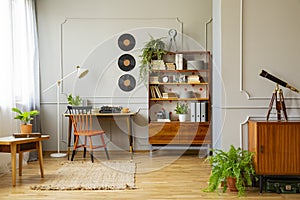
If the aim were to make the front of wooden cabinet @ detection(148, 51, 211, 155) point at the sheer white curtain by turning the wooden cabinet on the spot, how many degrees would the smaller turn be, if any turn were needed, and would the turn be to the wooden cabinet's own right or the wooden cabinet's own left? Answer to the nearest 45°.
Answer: approximately 45° to the wooden cabinet's own right

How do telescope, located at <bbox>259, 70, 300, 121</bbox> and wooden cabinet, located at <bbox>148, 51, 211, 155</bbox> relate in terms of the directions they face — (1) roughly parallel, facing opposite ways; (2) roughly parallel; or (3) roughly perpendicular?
roughly perpendicular

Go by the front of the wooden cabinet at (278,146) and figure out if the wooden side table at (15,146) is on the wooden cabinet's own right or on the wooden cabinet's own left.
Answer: on the wooden cabinet's own right

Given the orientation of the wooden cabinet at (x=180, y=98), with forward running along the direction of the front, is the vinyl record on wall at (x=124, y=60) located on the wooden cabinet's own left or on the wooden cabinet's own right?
on the wooden cabinet's own right

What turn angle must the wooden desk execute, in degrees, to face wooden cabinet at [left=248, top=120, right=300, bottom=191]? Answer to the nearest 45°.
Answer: approximately 45° to its left
